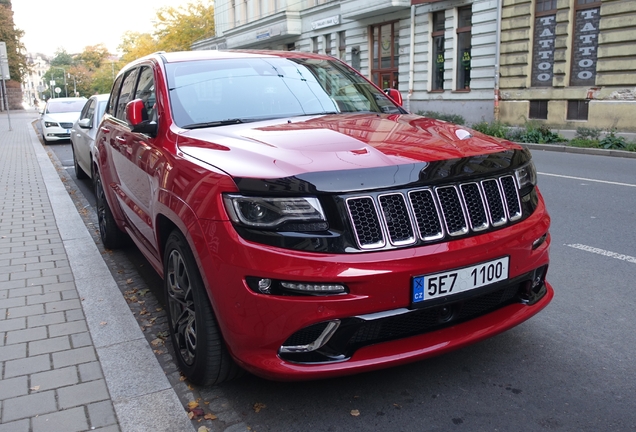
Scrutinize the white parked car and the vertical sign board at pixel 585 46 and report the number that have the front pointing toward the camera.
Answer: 2

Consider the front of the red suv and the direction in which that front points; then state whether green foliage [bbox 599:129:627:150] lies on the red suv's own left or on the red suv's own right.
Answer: on the red suv's own left

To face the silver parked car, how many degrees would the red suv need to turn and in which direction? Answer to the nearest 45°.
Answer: approximately 180°

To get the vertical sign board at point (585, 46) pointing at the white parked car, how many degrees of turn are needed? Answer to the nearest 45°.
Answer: approximately 45° to its right

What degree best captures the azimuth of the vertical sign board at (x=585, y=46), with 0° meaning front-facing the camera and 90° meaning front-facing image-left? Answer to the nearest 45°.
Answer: approximately 0°

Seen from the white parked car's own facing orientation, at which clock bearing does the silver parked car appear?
The silver parked car is roughly at 12 o'clock from the white parked car.

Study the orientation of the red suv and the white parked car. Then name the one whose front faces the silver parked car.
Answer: the white parked car

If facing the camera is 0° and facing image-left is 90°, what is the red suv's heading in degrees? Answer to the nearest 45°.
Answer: approximately 315°

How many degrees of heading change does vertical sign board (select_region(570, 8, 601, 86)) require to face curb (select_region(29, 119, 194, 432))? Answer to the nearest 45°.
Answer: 0° — it already faces it

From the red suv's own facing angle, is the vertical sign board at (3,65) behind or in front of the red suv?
behind
